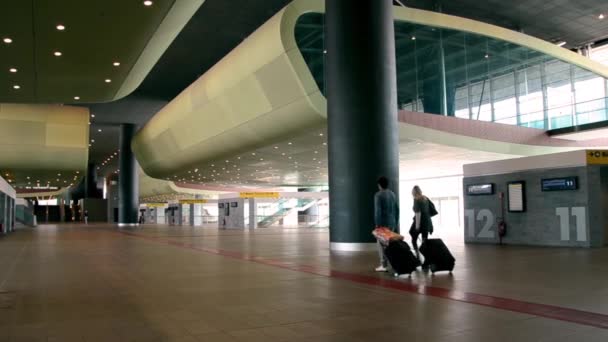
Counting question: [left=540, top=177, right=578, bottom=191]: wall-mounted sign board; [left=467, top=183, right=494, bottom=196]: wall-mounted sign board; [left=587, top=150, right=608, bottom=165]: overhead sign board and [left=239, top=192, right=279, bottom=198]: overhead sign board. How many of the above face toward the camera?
4

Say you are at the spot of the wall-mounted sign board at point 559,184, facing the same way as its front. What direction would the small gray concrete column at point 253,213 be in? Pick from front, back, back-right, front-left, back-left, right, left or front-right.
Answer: back-right

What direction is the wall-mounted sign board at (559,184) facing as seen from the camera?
toward the camera

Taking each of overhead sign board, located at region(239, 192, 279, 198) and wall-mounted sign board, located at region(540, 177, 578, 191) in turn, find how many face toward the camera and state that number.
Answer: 2

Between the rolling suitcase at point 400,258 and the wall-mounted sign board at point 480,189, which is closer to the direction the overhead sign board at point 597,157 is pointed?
the rolling suitcase

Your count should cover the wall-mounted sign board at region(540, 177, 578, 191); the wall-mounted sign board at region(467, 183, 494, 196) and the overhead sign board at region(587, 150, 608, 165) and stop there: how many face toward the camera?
3

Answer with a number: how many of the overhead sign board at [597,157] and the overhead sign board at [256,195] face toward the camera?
2

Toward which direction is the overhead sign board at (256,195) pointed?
toward the camera

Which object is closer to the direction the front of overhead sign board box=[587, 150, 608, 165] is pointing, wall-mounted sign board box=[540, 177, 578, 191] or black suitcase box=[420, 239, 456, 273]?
the black suitcase

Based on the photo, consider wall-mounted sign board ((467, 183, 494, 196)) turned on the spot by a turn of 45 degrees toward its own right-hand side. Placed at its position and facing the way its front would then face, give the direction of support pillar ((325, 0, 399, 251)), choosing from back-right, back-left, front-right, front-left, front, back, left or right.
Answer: front

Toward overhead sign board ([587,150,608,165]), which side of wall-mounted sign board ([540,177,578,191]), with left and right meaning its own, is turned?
left

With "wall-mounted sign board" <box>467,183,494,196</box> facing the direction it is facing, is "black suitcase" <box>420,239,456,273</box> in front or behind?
in front
